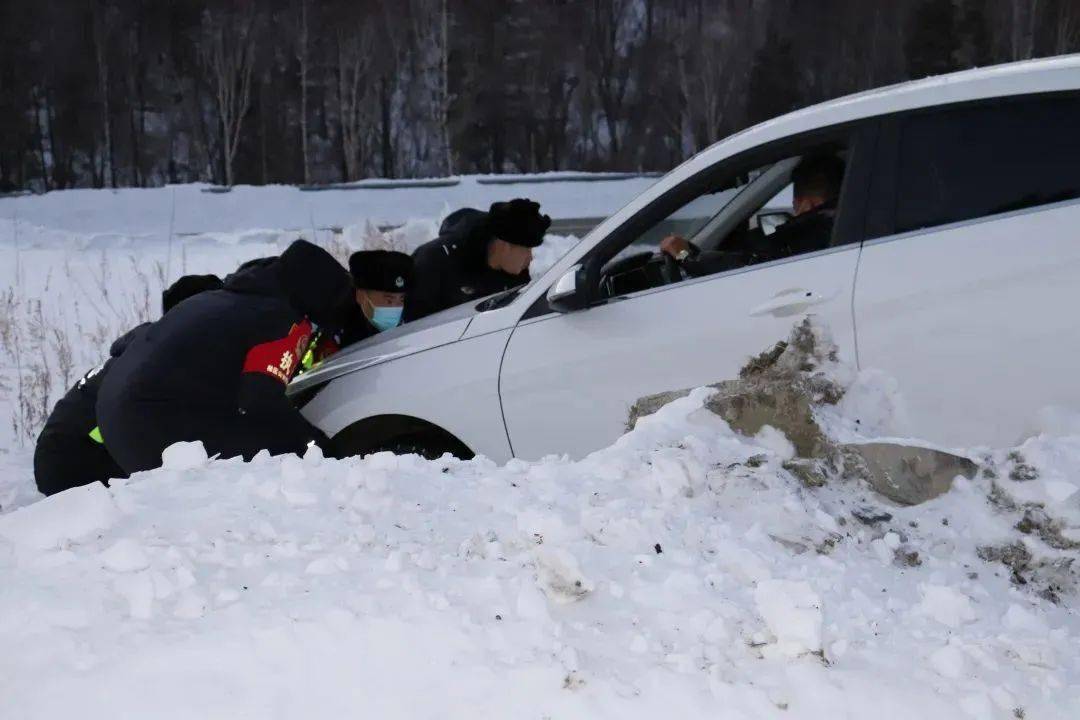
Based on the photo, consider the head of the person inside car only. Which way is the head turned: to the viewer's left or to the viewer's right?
to the viewer's left

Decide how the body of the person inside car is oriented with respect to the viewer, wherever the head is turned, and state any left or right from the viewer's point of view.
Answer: facing to the left of the viewer

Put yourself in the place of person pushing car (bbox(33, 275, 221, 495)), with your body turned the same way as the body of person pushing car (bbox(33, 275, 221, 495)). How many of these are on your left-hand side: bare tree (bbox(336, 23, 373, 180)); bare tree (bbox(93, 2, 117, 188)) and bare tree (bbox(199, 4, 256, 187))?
3

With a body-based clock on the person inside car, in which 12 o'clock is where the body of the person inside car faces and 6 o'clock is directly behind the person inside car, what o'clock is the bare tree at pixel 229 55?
The bare tree is roughly at 2 o'clock from the person inside car.

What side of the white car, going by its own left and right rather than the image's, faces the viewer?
left

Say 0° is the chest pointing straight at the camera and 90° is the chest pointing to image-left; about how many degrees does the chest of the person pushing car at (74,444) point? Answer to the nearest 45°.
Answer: approximately 270°

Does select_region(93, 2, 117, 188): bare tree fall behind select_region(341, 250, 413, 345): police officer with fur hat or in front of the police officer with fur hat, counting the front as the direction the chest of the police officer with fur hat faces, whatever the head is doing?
behind

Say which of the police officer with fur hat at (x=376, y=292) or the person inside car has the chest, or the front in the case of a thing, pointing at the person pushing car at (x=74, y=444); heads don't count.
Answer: the person inside car

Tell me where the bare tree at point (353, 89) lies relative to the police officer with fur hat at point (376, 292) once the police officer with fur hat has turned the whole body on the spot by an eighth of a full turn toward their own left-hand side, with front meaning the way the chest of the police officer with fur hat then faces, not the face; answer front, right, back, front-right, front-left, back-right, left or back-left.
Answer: left

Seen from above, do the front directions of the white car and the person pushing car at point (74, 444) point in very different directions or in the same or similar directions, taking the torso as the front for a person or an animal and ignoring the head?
very different directions

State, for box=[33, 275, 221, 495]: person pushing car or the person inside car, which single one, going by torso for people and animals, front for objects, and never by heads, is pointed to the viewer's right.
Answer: the person pushing car

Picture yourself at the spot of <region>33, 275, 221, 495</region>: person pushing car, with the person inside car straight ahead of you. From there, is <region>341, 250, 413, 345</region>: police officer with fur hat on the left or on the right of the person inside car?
left

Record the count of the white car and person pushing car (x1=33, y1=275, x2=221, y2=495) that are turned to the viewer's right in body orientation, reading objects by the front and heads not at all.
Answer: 1

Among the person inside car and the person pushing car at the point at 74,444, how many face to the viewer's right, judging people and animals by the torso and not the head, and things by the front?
1
